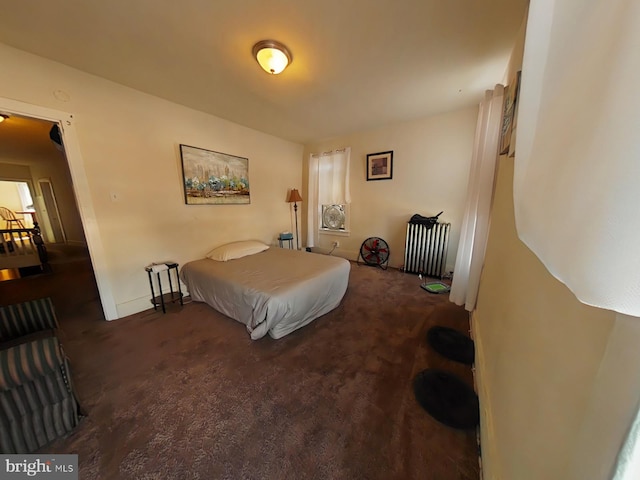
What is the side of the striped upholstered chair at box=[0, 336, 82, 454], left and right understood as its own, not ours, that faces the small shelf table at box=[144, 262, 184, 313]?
left

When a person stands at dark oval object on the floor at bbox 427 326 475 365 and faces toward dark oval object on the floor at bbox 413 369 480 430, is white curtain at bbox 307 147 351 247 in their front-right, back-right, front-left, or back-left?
back-right

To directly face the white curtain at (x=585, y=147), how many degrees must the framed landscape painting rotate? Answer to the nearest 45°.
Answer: approximately 45° to its right

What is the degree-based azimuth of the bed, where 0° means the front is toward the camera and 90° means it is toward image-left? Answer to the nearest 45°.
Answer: approximately 315°

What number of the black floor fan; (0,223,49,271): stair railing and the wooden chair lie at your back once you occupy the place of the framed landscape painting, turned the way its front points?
2

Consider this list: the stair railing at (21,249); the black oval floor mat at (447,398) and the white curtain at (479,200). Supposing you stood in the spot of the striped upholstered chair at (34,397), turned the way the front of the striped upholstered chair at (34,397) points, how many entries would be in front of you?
2

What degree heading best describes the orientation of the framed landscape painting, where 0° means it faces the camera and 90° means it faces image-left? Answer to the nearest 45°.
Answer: approximately 315°

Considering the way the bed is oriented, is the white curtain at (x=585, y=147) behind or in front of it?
in front
